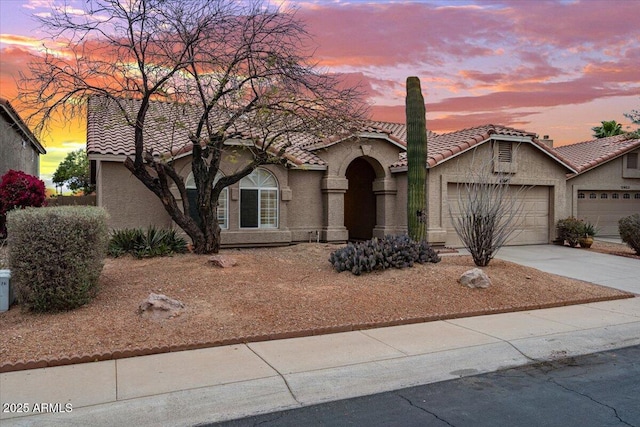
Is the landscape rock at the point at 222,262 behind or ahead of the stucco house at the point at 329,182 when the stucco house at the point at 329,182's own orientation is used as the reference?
ahead

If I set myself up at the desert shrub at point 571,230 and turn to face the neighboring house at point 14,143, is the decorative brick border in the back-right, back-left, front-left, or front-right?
front-left

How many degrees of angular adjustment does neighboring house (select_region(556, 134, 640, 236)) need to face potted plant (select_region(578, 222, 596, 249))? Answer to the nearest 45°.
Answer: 0° — it already faces it

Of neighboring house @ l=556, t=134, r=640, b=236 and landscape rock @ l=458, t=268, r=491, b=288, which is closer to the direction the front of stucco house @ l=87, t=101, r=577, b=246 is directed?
the landscape rock

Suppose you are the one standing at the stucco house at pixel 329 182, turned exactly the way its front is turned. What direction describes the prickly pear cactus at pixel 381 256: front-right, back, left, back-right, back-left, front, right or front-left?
front

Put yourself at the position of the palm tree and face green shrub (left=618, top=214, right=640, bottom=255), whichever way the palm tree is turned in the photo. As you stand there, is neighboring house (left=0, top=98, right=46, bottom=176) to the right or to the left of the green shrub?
right

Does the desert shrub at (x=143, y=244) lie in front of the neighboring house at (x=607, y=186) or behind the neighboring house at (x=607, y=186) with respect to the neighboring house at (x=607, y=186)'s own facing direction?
in front

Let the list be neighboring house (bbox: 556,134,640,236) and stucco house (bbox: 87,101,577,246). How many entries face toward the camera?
2

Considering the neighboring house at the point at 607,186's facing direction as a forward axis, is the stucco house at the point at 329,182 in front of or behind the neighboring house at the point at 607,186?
in front

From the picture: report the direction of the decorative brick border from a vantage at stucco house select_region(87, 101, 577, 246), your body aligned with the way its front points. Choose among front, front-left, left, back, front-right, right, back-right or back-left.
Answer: front

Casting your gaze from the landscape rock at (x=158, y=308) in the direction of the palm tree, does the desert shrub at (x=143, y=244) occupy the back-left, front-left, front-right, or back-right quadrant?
front-left

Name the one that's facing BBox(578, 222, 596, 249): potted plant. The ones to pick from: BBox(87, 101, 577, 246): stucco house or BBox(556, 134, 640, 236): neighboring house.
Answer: the neighboring house

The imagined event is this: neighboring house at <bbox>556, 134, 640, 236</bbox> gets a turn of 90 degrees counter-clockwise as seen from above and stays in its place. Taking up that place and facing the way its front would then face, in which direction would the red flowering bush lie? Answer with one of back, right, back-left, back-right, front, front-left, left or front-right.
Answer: back-right

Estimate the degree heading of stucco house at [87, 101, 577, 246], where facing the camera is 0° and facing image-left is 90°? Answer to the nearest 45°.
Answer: approximately 0°

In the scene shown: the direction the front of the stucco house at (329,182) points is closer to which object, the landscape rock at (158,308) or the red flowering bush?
the landscape rock

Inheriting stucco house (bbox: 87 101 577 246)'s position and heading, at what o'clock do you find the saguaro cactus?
The saguaro cactus is roughly at 11 o'clock from the stucco house.

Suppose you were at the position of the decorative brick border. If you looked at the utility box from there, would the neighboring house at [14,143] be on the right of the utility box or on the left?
right
